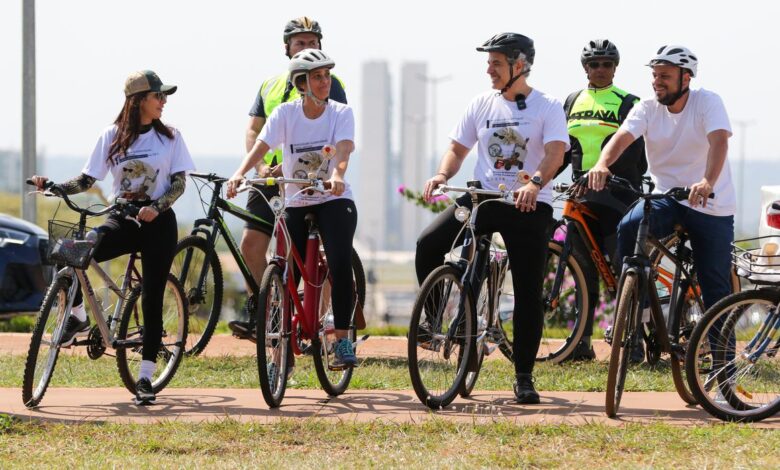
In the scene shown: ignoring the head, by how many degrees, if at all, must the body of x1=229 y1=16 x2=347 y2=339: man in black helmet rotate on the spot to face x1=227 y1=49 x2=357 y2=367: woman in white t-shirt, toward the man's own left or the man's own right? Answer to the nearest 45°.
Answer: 0° — they already face them

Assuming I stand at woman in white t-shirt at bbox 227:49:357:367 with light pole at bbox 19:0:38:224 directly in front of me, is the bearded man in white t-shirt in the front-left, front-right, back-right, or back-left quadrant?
back-right

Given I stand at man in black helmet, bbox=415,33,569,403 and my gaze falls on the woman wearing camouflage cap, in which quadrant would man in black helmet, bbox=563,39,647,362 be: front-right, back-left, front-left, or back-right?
back-right

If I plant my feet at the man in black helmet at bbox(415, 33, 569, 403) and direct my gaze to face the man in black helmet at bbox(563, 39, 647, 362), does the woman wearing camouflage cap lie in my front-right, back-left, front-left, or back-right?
back-left

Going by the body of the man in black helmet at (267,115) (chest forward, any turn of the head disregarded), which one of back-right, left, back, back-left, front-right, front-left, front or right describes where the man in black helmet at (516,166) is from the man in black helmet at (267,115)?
front-left

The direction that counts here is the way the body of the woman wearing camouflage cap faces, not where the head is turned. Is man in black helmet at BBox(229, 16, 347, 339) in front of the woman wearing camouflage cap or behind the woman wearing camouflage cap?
behind

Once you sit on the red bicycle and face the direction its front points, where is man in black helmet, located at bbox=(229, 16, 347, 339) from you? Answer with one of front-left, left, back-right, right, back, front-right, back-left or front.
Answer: back-right

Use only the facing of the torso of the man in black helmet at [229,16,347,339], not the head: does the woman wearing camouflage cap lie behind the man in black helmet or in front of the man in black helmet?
in front

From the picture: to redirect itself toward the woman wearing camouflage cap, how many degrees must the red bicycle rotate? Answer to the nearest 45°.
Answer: approximately 45° to its right
